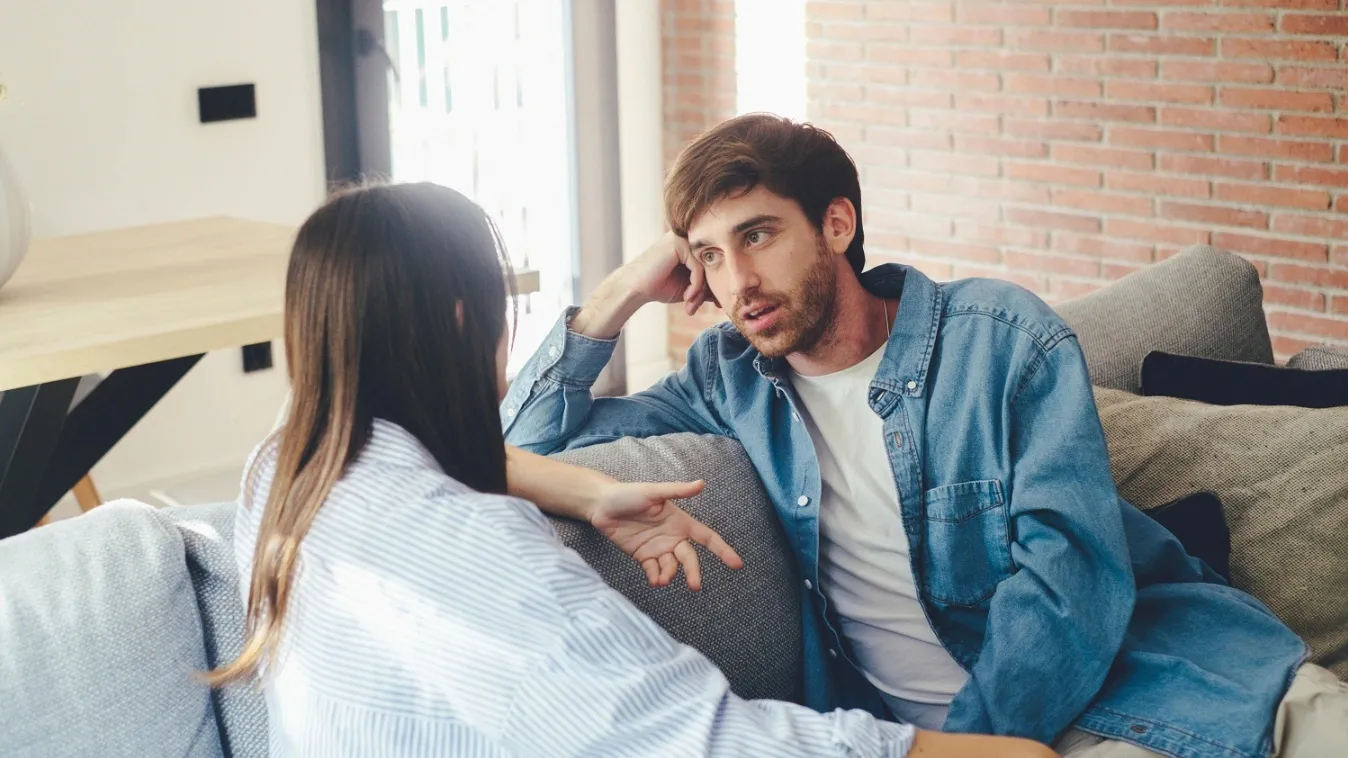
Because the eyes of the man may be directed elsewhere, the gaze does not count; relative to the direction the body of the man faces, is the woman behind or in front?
in front

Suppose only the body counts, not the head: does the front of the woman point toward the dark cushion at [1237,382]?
yes

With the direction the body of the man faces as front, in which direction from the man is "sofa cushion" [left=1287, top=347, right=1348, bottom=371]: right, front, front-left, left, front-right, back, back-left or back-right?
back

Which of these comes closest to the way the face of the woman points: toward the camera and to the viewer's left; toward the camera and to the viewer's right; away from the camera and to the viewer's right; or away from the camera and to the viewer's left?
away from the camera and to the viewer's right

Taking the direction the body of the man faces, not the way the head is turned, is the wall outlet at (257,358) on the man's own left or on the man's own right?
on the man's own right

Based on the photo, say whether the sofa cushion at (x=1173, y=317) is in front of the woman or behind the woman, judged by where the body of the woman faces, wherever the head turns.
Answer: in front

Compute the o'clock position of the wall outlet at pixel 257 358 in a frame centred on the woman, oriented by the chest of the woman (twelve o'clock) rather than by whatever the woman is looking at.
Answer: The wall outlet is roughly at 10 o'clock from the woman.

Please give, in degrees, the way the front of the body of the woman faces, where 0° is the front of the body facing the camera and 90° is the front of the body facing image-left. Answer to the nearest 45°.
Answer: approximately 225°

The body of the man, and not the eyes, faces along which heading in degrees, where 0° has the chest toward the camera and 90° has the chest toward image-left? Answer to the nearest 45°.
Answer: approximately 45°

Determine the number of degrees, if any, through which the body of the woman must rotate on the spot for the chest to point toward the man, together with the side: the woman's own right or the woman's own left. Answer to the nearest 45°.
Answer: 0° — they already face them

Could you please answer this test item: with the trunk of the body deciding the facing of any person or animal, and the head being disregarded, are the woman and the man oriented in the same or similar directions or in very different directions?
very different directions
